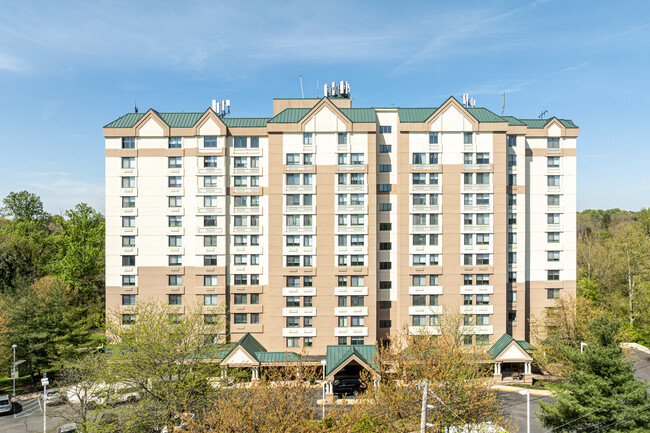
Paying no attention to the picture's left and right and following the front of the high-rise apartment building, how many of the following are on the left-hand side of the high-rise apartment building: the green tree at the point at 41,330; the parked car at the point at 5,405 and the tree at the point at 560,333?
1

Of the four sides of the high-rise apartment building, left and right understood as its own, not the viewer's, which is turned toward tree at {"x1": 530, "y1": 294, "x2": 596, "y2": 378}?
left

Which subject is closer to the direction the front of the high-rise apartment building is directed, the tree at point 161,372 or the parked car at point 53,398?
the tree

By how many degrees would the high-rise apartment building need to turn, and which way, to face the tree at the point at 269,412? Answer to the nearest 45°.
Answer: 0° — it already faces it

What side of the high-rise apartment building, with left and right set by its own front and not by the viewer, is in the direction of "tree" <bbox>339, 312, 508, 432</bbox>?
front

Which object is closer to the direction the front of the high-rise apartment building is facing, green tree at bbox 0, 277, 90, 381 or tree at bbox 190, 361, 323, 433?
the tree

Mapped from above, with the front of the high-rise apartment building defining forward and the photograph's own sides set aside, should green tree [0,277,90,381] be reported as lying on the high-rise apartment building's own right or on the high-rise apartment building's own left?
on the high-rise apartment building's own right

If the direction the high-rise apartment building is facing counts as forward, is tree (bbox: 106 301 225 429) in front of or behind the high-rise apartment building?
in front

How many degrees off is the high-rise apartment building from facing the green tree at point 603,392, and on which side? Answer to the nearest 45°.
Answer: approximately 45° to its left

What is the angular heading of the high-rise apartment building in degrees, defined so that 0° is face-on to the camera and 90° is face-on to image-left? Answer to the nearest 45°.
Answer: approximately 0°

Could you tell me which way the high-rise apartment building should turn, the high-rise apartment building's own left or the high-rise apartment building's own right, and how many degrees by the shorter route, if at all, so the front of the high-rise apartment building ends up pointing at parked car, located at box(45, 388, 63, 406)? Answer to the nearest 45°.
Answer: approximately 45° to the high-rise apartment building's own right
